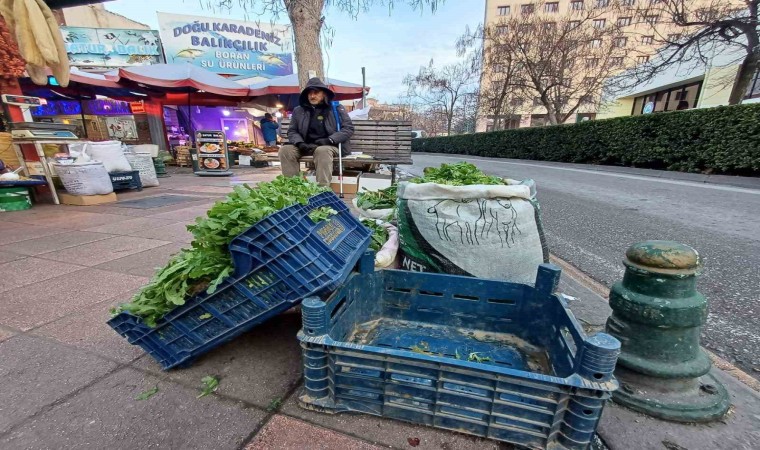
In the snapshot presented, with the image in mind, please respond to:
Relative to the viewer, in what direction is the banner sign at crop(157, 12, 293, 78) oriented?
toward the camera

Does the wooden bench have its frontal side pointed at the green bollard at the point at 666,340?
yes

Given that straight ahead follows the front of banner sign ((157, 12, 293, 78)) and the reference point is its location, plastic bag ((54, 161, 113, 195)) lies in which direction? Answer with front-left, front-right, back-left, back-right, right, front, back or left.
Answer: front

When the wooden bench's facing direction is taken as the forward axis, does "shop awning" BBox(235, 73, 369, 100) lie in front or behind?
behind

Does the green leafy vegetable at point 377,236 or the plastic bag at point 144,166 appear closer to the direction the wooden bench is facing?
the green leafy vegetable

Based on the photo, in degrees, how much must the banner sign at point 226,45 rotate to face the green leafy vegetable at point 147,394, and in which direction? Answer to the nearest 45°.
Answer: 0° — it already faces it

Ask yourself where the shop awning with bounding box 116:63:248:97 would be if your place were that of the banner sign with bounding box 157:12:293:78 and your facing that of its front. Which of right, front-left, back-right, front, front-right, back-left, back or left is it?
front

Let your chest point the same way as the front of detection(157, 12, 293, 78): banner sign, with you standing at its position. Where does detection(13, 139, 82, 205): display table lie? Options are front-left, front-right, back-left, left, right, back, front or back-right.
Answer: front

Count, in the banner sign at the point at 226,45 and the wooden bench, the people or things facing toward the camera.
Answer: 2

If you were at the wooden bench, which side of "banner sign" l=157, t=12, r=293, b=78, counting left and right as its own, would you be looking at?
front

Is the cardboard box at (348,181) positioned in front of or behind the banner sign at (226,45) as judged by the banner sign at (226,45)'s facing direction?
in front

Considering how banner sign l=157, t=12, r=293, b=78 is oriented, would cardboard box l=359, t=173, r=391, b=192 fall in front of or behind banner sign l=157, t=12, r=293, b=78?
in front

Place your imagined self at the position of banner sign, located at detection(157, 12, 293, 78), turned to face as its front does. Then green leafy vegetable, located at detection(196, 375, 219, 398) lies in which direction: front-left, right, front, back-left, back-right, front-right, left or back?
front
